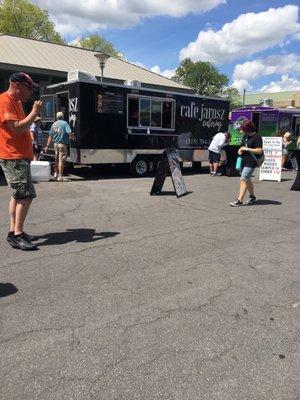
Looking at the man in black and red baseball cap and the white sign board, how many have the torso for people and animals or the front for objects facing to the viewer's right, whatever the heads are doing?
1

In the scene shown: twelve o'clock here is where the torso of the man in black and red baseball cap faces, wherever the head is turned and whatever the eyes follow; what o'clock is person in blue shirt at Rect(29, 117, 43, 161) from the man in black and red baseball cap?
The person in blue shirt is roughly at 9 o'clock from the man in black and red baseball cap.

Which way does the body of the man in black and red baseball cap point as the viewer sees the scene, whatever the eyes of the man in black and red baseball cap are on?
to the viewer's right

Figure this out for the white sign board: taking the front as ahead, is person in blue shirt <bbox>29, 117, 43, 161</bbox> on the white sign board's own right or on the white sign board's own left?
on the white sign board's own right

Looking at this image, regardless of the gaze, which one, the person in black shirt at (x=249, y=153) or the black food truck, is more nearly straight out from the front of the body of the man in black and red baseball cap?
the person in black shirt

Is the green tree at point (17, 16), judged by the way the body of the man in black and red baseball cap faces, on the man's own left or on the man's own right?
on the man's own left

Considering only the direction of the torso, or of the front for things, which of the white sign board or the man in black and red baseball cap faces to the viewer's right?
the man in black and red baseball cap

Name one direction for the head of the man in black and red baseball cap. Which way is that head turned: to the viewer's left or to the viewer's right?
to the viewer's right

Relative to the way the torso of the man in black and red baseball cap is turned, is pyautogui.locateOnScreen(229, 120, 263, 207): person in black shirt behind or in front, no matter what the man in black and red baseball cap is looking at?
in front

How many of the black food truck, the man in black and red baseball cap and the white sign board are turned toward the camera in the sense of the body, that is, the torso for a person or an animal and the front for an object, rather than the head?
1
